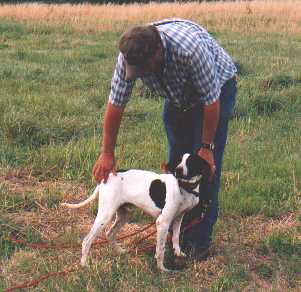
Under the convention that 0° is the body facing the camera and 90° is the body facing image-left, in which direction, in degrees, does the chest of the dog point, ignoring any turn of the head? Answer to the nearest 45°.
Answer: approximately 270°

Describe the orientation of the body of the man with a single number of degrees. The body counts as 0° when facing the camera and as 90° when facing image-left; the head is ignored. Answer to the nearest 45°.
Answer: approximately 45°
